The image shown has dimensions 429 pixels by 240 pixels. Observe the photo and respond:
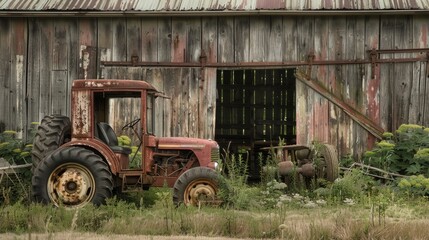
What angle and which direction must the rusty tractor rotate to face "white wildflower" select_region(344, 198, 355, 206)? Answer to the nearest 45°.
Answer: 0° — it already faces it

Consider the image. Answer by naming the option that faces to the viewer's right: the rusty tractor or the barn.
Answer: the rusty tractor

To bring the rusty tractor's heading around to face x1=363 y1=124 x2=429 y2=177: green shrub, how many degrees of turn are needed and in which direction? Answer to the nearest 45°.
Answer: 0° — it already faces it

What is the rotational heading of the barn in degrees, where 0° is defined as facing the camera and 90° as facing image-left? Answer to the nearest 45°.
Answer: approximately 0°

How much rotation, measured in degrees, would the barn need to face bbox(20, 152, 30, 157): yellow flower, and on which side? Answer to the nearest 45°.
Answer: approximately 45° to its right

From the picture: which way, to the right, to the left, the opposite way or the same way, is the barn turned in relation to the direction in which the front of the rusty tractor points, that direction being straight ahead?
to the right

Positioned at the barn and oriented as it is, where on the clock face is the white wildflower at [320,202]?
The white wildflower is roughly at 11 o'clock from the barn.

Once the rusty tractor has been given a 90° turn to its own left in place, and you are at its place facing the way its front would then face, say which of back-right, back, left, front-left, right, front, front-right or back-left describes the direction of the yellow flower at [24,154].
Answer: front-left

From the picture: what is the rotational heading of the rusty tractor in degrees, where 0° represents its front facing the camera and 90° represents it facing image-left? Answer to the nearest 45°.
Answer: approximately 270°

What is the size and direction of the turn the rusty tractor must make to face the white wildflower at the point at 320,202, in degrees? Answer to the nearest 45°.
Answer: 0° — it already faces it

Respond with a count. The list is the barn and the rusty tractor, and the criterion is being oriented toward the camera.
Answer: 1
